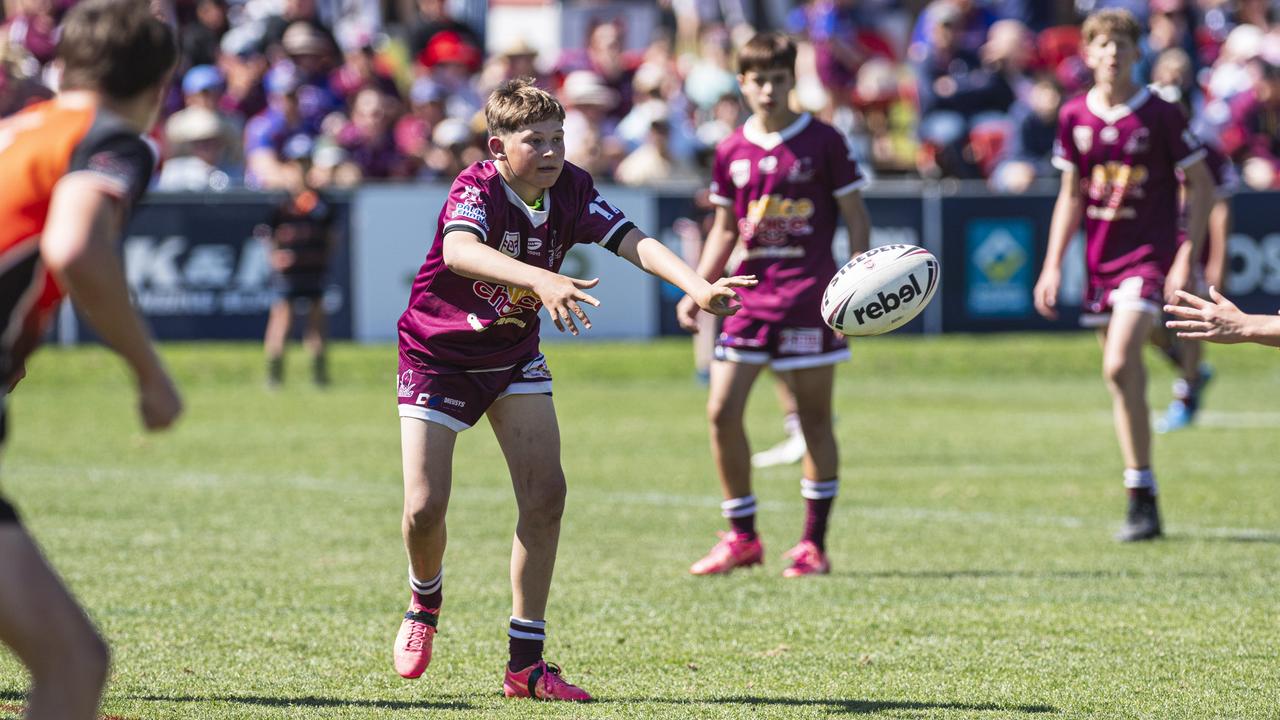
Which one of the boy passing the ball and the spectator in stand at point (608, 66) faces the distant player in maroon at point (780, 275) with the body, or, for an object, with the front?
the spectator in stand

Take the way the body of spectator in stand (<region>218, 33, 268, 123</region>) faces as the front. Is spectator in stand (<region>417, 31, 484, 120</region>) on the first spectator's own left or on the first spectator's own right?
on the first spectator's own left

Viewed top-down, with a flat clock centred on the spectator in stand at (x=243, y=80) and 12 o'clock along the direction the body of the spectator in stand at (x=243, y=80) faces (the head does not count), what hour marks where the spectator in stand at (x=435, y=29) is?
the spectator in stand at (x=435, y=29) is roughly at 8 o'clock from the spectator in stand at (x=243, y=80).

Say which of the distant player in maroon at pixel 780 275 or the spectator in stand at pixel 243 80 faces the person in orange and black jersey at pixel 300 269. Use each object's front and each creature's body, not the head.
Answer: the spectator in stand

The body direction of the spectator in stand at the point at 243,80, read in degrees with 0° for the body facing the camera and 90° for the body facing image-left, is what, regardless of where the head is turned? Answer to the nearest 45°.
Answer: approximately 0°

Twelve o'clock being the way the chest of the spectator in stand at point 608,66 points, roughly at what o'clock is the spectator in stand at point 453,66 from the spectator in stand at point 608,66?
the spectator in stand at point 453,66 is roughly at 3 o'clock from the spectator in stand at point 608,66.

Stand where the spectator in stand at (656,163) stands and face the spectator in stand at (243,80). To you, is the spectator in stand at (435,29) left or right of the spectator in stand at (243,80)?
right

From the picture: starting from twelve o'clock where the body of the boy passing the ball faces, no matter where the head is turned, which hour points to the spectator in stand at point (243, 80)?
The spectator in stand is roughly at 7 o'clock from the boy passing the ball.

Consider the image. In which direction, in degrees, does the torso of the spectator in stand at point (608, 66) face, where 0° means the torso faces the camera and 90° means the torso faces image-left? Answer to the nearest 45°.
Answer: approximately 0°

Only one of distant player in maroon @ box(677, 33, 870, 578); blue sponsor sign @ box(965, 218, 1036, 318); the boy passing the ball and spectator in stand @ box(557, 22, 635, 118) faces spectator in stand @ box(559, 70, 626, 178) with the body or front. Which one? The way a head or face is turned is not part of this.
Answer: spectator in stand @ box(557, 22, 635, 118)
